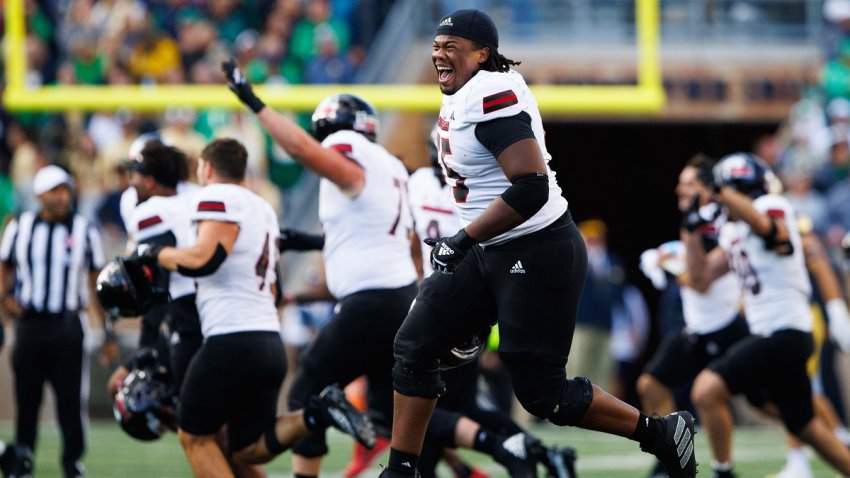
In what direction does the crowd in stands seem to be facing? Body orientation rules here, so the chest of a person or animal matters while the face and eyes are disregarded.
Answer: toward the camera

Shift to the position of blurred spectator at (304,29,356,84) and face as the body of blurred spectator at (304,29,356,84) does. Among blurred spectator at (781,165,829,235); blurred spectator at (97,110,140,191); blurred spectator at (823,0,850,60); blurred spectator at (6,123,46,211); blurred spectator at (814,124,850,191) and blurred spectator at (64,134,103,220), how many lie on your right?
3

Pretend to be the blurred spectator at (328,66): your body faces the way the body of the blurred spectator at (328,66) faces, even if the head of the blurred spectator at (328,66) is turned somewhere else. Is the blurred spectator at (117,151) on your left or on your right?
on your right

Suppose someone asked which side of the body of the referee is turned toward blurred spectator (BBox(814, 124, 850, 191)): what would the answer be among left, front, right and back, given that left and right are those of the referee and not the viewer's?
back

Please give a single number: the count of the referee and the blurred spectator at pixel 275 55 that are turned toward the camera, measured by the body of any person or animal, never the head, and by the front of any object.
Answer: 2

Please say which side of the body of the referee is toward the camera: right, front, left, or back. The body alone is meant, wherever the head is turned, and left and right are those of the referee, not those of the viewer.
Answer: front

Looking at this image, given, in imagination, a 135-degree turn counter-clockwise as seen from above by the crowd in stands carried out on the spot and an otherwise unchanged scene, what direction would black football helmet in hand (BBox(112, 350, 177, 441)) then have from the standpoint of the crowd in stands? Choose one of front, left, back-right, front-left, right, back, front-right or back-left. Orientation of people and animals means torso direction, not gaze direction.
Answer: back-right

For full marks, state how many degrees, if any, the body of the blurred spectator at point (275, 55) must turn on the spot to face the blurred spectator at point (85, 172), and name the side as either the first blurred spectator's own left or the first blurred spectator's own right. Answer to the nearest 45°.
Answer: approximately 90° to the first blurred spectator's own right

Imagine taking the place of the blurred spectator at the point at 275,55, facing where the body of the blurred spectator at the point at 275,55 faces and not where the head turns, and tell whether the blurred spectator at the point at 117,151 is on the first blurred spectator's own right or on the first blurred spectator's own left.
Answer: on the first blurred spectator's own right

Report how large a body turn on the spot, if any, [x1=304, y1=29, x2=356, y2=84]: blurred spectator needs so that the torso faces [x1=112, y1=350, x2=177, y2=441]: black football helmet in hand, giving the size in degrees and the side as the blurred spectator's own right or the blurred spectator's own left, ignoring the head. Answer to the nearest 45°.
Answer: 0° — they already face it

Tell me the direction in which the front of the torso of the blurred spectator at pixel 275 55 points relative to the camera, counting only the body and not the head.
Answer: toward the camera

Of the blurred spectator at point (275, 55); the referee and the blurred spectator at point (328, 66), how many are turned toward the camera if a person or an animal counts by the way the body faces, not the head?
3

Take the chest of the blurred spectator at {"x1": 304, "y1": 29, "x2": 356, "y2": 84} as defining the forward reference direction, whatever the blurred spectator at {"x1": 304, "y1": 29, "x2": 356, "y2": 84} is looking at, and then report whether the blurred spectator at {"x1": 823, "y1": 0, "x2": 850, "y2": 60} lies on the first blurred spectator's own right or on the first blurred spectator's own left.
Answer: on the first blurred spectator's own left

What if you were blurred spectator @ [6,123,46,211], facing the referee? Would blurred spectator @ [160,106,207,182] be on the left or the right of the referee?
left

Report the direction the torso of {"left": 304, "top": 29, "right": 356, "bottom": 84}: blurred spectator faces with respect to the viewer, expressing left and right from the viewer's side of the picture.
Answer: facing the viewer
